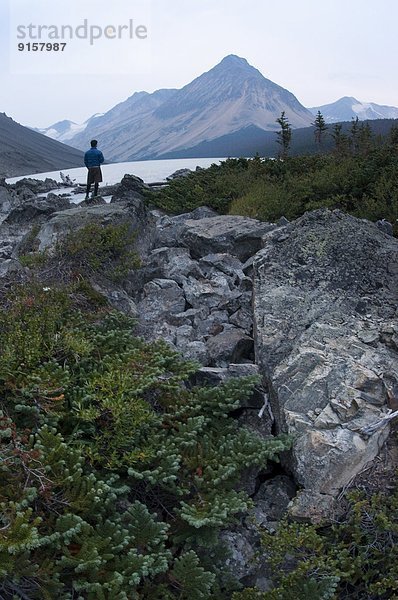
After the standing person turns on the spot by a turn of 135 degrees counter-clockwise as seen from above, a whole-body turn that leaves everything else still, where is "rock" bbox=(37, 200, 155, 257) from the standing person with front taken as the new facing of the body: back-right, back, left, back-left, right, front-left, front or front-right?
front-left

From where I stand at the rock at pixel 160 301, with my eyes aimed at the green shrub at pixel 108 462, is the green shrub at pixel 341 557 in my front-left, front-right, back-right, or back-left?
front-left

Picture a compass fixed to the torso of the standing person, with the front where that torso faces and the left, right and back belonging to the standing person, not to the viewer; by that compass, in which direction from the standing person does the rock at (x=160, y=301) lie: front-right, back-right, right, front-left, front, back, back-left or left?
back

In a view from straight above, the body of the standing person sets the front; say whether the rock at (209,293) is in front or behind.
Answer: behind

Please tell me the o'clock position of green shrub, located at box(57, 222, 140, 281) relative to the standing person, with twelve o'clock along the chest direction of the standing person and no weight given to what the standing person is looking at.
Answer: The green shrub is roughly at 6 o'clock from the standing person.

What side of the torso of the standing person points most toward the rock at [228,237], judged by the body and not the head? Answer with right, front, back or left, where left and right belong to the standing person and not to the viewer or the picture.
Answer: back

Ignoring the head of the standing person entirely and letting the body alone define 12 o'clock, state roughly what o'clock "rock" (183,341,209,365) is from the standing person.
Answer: The rock is roughly at 6 o'clock from the standing person.

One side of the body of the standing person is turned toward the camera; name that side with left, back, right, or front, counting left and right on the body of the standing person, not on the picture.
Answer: back

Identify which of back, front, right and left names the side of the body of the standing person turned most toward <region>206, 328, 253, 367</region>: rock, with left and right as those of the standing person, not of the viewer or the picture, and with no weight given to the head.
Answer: back

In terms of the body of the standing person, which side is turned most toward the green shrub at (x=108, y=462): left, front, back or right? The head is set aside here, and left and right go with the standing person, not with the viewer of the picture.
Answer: back

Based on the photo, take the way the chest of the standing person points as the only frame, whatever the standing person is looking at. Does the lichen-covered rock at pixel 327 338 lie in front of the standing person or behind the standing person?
behind

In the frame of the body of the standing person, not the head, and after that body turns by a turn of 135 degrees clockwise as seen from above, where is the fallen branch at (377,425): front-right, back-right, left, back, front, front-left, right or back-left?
front-right

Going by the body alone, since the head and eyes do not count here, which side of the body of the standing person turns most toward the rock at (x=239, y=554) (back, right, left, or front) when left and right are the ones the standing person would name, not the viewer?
back

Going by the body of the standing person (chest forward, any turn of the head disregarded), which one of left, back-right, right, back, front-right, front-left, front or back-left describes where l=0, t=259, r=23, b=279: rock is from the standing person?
back

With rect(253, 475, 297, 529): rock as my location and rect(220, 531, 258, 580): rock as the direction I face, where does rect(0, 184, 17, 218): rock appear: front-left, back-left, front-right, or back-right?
back-right

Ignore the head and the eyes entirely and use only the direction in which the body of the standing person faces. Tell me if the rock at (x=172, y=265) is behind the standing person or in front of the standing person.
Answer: behind

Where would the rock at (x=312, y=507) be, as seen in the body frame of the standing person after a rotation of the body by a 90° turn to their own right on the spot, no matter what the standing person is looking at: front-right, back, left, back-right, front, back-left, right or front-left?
right
